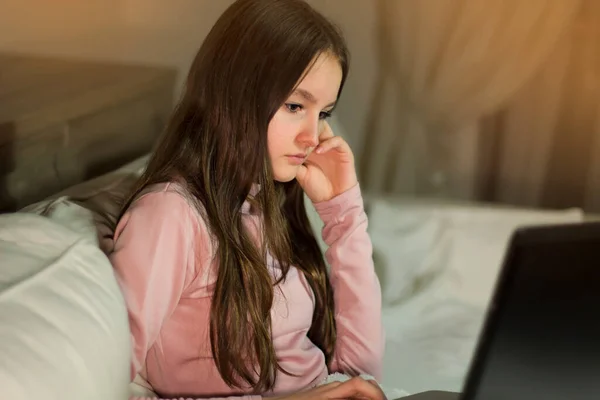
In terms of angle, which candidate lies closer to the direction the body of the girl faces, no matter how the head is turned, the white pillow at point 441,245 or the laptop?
the laptop

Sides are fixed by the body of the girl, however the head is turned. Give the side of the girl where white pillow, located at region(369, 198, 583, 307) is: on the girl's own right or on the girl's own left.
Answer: on the girl's own left

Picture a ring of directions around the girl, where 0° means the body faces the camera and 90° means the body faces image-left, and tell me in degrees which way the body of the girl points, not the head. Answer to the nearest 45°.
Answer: approximately 315°

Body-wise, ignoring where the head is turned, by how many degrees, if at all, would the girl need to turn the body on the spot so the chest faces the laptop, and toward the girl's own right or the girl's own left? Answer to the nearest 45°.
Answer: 0° — they already face it
